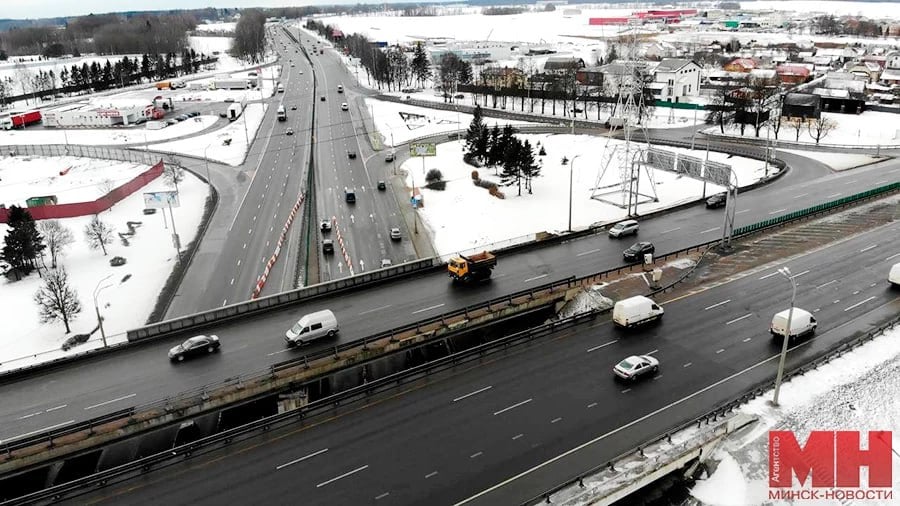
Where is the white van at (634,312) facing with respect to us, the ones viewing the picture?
facing away from the viewer and to the right of the viewer

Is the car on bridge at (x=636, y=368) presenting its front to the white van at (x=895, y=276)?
yes

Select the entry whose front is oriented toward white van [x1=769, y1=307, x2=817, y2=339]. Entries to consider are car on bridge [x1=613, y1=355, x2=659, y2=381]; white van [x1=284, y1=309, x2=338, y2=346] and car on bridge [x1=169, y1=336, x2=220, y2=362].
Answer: car on bridge [x1=613, y1=355, x2=659, y2=381]

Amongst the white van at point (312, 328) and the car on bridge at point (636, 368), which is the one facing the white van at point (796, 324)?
the car on bridge

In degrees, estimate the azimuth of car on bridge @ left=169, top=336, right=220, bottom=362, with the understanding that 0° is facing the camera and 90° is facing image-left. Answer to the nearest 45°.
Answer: approximately 45°

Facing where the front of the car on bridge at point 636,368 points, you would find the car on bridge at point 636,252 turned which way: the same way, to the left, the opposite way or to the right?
the opposite way

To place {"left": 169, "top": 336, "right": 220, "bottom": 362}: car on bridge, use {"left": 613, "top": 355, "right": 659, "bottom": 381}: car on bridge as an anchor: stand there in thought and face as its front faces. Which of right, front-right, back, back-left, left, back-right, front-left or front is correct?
back-left

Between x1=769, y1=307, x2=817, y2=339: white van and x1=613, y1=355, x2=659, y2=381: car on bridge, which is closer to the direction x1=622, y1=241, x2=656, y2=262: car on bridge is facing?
the car on bridge

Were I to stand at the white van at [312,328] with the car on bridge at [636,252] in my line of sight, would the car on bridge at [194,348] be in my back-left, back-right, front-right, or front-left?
back-left

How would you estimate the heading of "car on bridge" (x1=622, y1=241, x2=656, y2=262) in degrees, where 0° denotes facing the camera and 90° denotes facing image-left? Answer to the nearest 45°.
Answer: approximately 45°

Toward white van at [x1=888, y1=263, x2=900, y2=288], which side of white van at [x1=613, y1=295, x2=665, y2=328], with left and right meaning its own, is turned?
front

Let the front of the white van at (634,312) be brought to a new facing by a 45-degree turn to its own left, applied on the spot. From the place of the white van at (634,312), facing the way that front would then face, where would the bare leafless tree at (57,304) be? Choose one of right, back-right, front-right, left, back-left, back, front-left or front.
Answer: left

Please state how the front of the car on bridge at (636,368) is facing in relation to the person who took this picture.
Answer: facing away from the viewer and to the right of the viewer

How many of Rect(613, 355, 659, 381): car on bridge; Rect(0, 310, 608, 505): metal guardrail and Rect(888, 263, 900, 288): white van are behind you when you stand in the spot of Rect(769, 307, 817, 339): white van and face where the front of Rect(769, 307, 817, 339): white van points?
2

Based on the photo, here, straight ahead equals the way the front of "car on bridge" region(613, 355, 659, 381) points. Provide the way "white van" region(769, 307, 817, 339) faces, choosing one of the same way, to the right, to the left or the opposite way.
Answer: the same way

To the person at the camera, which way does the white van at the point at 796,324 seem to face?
facing away from the viewer and to the right of the viewer

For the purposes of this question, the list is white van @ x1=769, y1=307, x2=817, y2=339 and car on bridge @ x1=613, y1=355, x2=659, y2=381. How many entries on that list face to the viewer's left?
0

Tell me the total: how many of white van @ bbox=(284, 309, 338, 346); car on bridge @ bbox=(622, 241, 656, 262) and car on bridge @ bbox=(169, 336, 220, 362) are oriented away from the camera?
0
